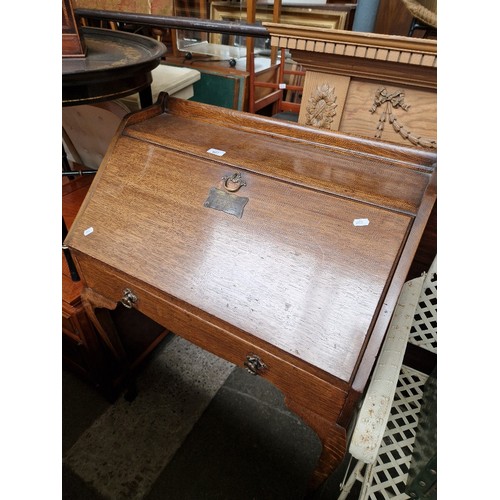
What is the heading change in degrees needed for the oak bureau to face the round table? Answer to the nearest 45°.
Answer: approximately 90° to its right

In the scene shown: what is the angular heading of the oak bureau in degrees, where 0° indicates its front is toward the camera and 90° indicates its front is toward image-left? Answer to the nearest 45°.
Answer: approximately 45°

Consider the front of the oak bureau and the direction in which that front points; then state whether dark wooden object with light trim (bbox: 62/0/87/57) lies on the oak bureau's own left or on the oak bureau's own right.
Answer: on the oak bureau's own right
